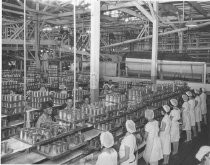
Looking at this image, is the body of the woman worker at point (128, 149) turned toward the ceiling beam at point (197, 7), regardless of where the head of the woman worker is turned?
no

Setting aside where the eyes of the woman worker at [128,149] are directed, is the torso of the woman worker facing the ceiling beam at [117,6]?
no

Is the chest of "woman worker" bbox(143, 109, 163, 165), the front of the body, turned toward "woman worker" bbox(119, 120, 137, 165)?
no

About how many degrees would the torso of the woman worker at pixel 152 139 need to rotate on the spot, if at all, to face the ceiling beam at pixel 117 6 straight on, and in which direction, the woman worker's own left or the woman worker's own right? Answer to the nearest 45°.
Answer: approximately 45° to the woman worker's own right

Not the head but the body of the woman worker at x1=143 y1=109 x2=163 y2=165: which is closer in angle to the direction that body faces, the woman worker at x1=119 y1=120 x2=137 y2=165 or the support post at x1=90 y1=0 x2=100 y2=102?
the support post

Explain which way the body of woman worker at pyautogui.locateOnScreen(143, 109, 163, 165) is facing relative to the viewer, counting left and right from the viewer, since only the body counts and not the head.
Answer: facing away from the viewer and to the left of the viewer

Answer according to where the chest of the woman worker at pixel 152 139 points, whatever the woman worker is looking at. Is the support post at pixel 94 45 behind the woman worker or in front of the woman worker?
in front
